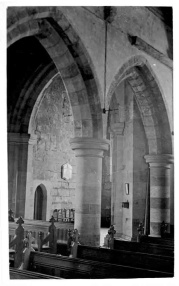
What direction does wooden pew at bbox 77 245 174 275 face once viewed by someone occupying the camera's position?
facing away from the viewer and to the right of the viewer

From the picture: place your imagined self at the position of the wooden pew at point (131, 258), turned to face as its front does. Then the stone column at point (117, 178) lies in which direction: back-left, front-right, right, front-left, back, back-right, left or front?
front-left

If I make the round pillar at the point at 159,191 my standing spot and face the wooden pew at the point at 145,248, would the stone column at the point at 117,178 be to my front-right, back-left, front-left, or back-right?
back-right

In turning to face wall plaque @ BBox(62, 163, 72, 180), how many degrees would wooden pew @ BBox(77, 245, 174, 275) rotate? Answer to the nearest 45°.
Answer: approximately 45° to its left
